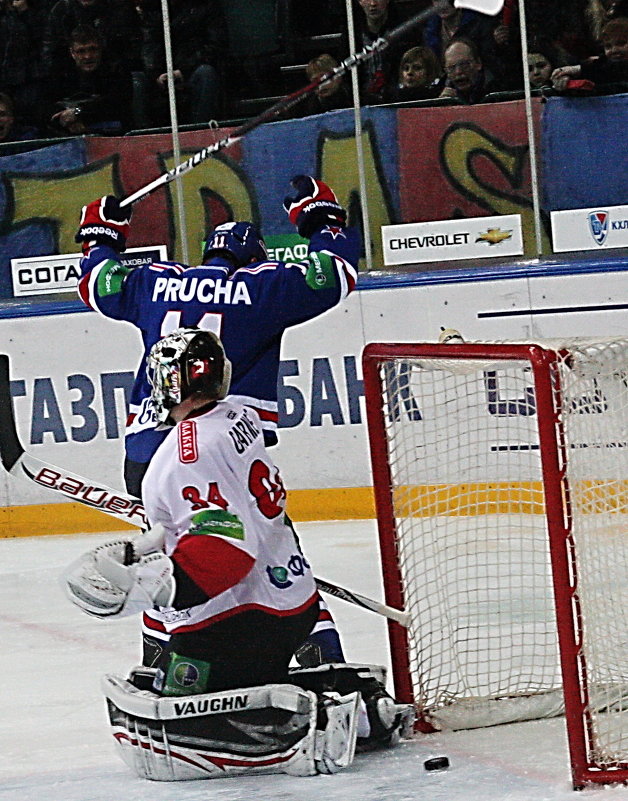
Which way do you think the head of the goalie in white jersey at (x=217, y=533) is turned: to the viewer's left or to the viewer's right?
to the viewer's left

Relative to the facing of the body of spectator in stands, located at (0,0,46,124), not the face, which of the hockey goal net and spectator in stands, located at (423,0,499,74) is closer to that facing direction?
the hockey goal net

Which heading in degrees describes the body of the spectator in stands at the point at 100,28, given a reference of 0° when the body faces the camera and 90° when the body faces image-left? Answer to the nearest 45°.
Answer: approximately 0°

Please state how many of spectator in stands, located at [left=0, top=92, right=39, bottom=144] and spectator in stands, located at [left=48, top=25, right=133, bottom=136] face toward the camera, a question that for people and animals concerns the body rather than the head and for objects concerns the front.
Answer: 2

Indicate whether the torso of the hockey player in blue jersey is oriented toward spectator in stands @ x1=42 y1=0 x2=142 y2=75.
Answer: yes

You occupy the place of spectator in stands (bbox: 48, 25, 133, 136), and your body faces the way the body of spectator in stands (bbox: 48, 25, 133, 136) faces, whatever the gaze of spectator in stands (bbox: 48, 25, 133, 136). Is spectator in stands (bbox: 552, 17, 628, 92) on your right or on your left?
on your left

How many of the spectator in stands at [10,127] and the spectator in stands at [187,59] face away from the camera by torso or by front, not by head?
0

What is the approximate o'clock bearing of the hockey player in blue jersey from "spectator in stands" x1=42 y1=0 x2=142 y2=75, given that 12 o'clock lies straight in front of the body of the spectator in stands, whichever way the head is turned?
The hockey player in blue jersey is roughly at 12 o'clock from the spectator in stands.

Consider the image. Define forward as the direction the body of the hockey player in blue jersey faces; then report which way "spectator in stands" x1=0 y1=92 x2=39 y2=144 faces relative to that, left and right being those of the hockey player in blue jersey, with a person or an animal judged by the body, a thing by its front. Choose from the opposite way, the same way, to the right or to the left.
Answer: the opposite way

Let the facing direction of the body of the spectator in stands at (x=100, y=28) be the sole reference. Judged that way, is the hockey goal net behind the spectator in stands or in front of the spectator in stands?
in front

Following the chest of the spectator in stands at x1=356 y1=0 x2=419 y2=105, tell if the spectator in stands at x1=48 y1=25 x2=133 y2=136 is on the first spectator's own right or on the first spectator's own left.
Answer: on the first spectator's own right

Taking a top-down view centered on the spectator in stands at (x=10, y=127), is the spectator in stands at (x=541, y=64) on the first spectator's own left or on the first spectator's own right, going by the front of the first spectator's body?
on the first spectator's own left

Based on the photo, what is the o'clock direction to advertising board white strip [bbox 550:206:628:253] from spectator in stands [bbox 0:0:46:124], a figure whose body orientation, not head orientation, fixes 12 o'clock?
The advertising board white strip is roughly at 10 o'clock from the spectator in stands.

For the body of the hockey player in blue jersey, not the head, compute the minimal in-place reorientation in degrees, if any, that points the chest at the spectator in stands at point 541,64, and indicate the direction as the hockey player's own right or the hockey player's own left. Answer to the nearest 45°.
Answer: approximately 45° to the hockey player's own right
